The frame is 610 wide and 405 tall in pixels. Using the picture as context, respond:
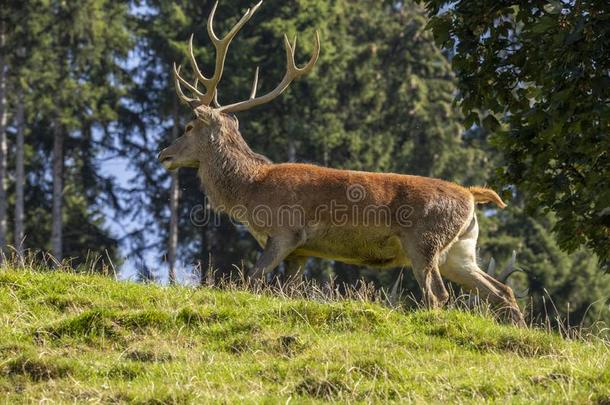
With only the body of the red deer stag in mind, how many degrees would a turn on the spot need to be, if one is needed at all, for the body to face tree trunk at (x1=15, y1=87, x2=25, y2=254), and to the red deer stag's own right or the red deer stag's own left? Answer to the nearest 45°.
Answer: approximately 45° to the red deer stag's own right

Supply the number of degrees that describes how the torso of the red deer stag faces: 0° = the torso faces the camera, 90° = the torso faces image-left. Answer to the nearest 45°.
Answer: approximately 90°

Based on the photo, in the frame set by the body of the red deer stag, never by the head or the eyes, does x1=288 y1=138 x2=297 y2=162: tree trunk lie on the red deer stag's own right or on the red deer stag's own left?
on the red deer stag's own right
